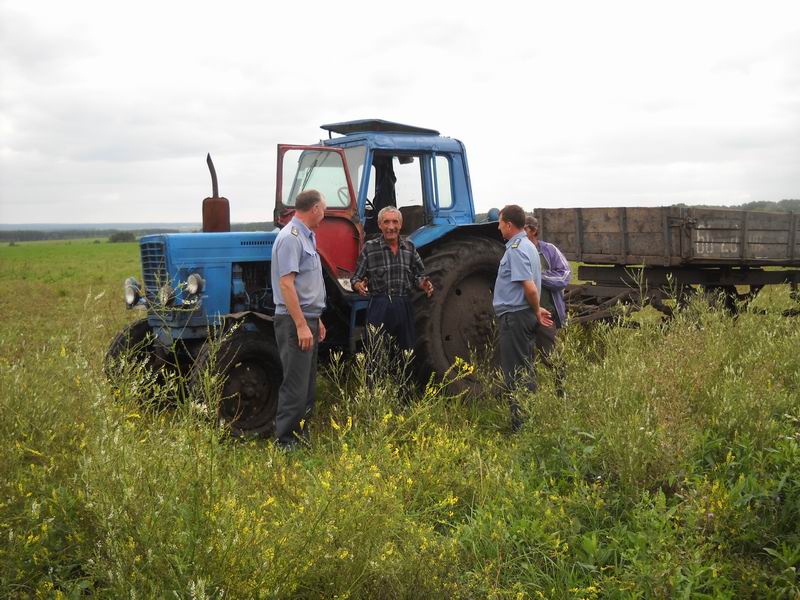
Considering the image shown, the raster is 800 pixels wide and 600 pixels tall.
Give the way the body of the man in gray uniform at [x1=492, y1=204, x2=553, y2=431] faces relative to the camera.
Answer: to the viewer's left

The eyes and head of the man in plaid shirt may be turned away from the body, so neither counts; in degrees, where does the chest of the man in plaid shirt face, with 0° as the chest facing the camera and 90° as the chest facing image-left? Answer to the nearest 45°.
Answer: approximately 0°

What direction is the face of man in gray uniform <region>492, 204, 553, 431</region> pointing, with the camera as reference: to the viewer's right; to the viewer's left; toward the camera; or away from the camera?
to the viewer's left

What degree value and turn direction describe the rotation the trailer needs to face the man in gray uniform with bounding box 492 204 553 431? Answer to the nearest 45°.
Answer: approximately 90° to its left

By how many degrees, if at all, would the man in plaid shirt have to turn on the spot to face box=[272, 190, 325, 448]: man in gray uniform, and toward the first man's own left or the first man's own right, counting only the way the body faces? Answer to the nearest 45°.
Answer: approximately 45° to the first man's own right

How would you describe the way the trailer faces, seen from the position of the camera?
facing to the left of the viewer

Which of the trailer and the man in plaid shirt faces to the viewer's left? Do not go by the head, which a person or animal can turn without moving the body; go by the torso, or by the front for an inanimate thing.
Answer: the trailer

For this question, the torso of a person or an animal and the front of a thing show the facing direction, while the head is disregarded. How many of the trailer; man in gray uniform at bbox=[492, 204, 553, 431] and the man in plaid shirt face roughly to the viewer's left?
2

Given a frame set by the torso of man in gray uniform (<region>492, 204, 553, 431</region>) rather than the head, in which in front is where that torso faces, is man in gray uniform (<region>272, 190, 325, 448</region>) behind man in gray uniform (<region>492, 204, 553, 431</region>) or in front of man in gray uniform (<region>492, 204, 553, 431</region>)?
in front
